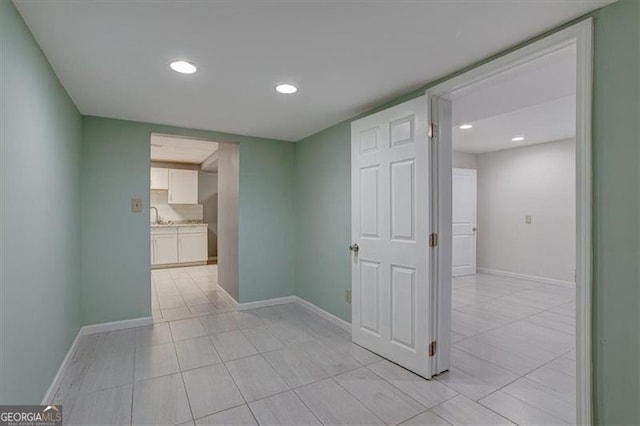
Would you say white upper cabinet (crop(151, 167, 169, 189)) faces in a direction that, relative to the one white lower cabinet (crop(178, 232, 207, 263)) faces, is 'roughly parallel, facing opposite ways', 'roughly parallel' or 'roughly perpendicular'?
roughly parallel

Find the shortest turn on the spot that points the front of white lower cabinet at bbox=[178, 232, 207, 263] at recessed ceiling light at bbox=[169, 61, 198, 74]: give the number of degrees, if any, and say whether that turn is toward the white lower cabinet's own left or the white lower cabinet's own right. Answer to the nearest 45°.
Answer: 0° — it already faces it

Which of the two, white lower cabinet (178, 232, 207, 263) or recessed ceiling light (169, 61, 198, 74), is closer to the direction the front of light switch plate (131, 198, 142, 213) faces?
the recessed ceiling light

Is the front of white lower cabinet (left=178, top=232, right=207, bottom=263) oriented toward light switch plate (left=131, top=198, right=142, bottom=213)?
yes

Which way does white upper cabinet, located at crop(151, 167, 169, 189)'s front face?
toward the camera

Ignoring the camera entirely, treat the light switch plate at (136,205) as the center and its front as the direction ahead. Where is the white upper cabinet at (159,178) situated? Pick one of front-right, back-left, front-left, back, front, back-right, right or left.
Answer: back

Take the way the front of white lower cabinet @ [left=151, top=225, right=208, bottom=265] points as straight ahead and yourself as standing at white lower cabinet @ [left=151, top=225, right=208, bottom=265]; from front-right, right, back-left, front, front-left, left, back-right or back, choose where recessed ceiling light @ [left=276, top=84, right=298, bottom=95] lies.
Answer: front

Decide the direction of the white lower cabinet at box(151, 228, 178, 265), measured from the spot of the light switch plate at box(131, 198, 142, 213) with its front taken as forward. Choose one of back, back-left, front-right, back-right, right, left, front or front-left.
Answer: back

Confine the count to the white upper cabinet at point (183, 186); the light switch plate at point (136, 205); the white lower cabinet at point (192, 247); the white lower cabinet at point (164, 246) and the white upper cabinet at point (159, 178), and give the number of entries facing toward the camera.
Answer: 5

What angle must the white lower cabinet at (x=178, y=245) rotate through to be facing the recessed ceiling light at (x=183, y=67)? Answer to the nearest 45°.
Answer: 0° — it already faces it

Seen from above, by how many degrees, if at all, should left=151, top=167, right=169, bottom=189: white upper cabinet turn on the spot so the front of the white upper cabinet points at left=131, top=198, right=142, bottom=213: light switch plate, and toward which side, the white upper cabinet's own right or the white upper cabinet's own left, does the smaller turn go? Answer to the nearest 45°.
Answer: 0° — it already faces it

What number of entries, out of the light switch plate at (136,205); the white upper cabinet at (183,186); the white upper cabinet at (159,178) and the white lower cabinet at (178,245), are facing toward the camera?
4

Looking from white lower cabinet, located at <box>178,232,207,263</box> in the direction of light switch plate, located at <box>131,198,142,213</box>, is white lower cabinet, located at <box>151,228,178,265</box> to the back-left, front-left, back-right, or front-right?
front-right

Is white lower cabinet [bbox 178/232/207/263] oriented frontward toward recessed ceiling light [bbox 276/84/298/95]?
yes

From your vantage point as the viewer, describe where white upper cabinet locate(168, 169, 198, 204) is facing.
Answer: facing the viewer

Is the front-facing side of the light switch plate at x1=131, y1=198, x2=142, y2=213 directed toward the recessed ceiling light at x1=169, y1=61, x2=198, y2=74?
yes

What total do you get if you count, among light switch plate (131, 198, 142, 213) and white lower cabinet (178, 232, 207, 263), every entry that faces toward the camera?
2

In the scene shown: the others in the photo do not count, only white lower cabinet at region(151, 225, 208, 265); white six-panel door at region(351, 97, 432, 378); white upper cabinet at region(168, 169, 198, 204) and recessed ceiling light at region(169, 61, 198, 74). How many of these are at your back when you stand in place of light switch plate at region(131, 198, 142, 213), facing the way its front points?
2

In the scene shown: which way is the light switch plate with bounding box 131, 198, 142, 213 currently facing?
toward the camera
